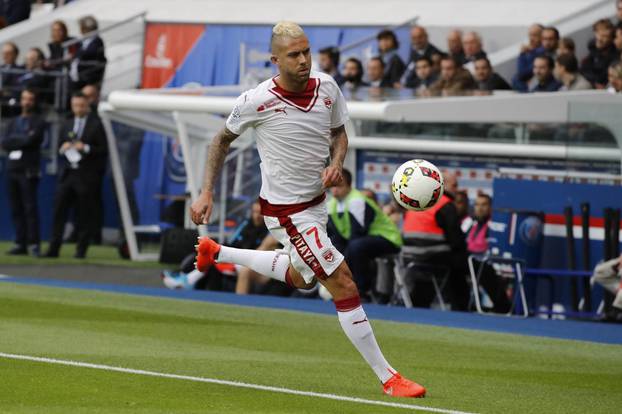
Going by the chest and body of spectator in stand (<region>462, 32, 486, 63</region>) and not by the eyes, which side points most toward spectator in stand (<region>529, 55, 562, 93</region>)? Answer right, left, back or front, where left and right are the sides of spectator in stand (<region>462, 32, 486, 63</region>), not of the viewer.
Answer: left

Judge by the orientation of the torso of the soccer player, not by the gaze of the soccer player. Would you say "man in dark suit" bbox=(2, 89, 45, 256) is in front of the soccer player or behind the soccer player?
behind

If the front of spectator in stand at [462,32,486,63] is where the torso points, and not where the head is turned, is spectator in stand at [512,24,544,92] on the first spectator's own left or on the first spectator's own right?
on the first spectator's own left

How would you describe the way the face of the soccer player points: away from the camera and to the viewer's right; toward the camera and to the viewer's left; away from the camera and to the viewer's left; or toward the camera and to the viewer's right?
toward the camera and to the viewer's right

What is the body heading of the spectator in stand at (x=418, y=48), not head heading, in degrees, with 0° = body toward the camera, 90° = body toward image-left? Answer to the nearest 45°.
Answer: approximately 45°
